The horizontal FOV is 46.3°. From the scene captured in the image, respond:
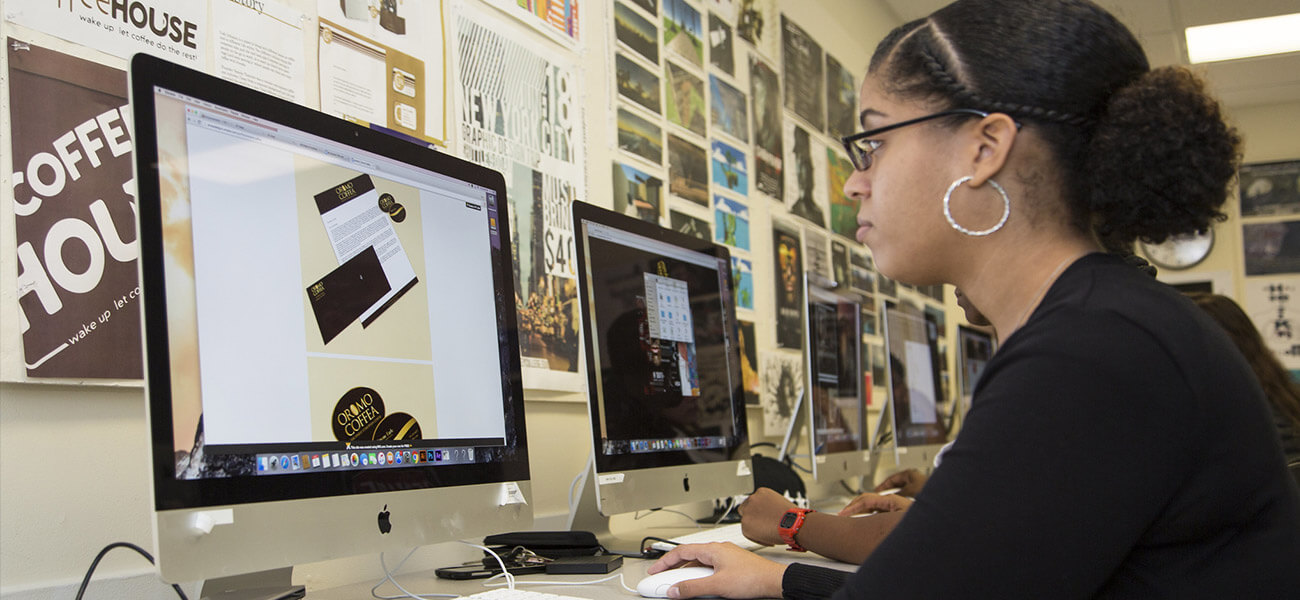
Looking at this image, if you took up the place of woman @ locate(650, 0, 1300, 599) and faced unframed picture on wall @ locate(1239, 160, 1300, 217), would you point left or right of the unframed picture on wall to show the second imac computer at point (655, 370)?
left

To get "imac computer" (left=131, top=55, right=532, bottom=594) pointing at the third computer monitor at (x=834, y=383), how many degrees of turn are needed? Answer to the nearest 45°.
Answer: approximately 90° to its left

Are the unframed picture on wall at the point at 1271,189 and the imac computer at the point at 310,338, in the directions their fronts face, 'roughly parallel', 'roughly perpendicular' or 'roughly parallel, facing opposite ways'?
roughly perpendicular

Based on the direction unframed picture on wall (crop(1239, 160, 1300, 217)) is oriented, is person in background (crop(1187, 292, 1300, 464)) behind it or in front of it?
in front

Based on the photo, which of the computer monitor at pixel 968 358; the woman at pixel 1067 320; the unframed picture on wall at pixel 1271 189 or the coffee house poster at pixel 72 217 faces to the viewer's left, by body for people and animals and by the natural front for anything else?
the woman

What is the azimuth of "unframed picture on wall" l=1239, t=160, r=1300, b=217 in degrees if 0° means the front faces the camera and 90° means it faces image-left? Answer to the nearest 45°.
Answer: approximately 0°

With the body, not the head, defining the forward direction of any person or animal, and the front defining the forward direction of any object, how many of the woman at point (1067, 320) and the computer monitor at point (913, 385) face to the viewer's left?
1

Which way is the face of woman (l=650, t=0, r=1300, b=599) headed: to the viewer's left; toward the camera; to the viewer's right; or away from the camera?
to the viewer's left

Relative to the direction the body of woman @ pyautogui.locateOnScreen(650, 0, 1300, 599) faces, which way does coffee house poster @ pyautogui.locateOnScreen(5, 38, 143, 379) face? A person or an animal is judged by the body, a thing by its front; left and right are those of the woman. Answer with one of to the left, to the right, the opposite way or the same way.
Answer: the opposite way
